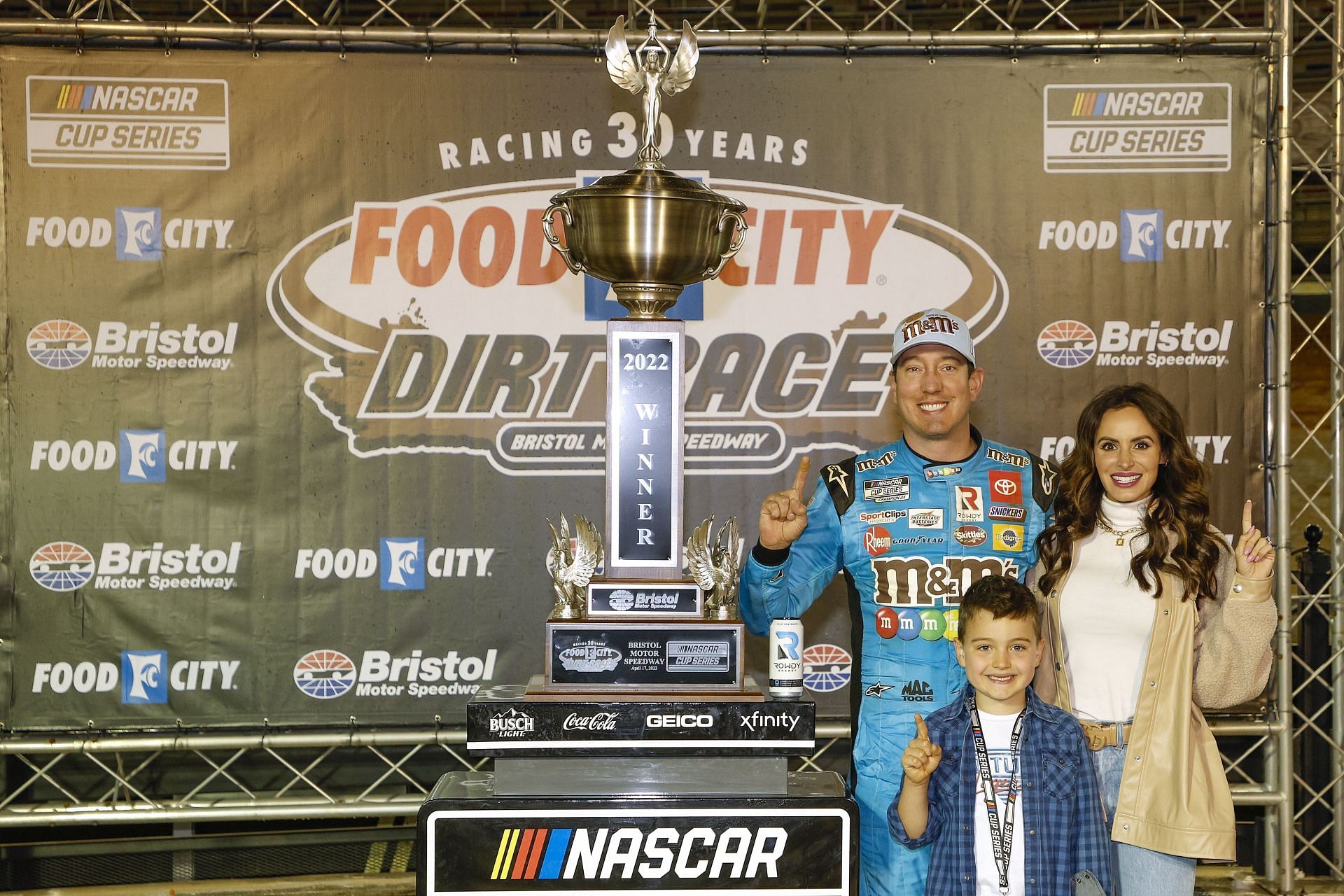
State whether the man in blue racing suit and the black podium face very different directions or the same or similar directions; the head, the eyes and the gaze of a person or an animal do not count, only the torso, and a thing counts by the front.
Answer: same or similar directions

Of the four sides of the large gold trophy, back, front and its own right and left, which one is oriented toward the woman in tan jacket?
left

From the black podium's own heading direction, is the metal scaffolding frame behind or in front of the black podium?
behind

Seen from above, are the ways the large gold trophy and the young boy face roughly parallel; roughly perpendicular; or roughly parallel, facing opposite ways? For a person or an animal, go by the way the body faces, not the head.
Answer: roughly parallel

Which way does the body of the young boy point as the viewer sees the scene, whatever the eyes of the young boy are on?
toward the camera

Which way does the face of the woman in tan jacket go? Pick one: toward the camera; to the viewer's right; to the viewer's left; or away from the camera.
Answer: toward the camera

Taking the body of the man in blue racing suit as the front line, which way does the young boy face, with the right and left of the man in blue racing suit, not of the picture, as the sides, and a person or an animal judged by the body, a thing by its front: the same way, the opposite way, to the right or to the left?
the same way

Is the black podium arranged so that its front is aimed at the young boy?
no

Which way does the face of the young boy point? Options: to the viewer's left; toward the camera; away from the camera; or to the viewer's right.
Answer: toward the camera

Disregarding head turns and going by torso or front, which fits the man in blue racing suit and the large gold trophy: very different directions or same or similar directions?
same or similar directions

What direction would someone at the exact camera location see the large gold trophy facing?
facing the viewer

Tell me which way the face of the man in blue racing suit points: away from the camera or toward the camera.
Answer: toward the camera
